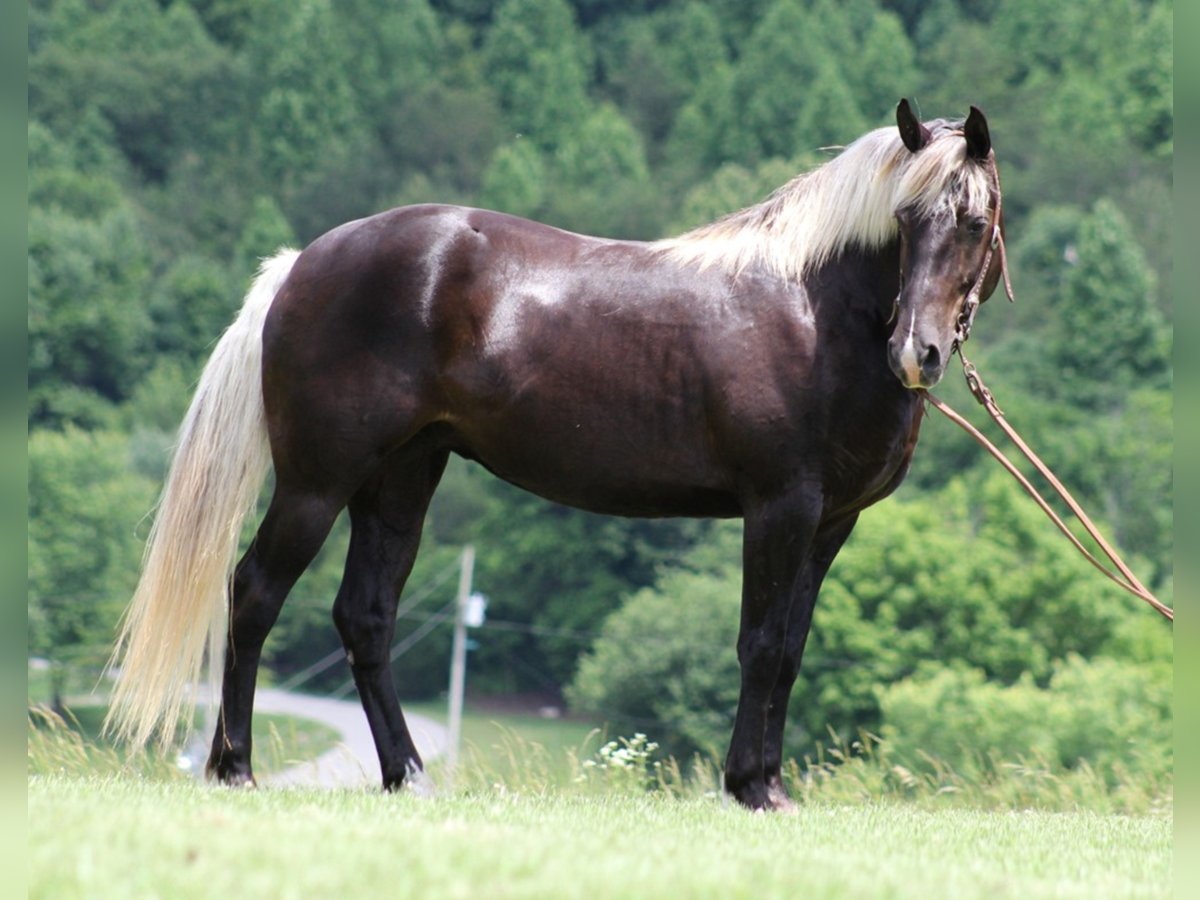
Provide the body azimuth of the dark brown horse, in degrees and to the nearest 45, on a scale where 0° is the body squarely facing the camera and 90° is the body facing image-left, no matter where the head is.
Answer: approximately 270°
